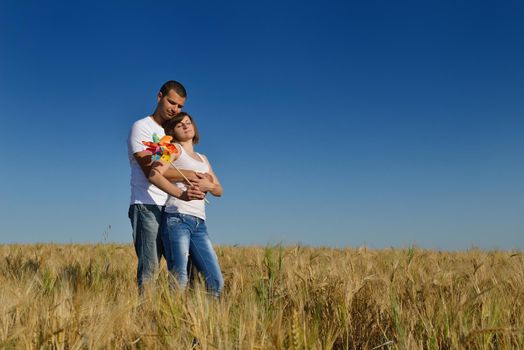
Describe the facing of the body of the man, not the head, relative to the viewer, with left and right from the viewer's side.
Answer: facing the viewer and to the right of the viewer

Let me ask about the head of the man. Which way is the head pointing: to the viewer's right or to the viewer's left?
to the viewer's right

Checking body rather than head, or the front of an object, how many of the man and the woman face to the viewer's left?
0
